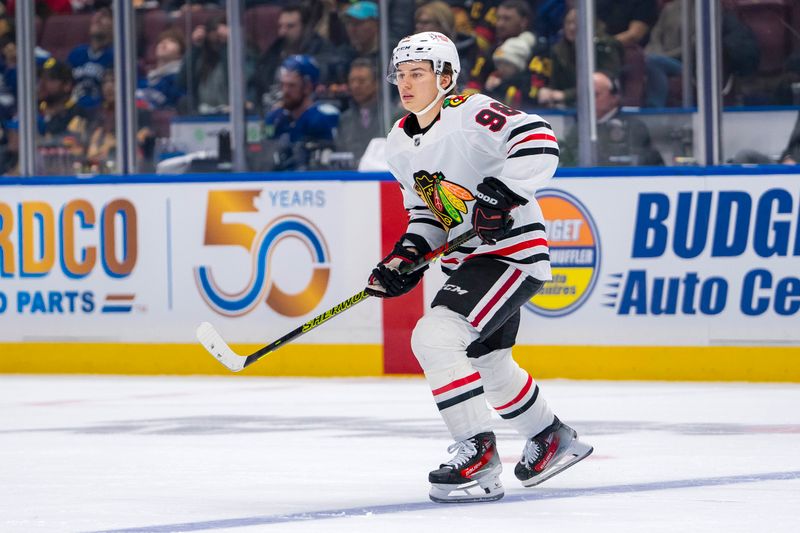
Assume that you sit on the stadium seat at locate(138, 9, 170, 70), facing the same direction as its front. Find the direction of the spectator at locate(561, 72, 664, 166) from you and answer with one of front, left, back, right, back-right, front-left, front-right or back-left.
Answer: front-left

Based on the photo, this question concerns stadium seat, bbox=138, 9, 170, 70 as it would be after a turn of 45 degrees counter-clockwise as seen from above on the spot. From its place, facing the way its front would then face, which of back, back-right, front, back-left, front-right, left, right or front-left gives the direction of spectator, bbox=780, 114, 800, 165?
front

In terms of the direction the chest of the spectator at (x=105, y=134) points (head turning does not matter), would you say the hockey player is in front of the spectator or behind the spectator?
in front

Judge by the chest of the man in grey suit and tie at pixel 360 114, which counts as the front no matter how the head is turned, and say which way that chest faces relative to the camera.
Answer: toward the camera

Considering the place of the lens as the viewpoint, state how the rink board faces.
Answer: facing the viewer

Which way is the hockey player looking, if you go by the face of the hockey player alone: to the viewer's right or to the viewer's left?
to the viewer's left

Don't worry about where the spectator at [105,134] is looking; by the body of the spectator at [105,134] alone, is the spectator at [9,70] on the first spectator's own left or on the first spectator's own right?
on the first spectator's own right

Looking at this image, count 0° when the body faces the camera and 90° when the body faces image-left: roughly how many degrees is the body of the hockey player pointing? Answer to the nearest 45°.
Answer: approximately 45°

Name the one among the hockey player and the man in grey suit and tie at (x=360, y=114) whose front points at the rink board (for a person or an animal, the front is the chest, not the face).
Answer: the man in grey suit and tie

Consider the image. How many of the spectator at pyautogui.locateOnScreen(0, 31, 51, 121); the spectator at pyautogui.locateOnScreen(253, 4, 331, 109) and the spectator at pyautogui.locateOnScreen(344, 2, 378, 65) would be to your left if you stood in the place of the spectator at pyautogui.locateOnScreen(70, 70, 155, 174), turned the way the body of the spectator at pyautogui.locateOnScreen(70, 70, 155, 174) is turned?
2

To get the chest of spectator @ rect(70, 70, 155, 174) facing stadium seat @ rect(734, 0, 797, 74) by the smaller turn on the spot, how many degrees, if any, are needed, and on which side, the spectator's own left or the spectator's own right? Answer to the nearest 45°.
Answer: approximately 45° to the spectator's own left

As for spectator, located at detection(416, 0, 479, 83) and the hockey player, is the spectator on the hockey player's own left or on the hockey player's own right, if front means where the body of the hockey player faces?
on the hockey player's own right

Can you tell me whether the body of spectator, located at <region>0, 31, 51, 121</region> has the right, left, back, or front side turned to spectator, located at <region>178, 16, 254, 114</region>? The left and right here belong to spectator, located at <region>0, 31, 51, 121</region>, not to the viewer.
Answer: left
